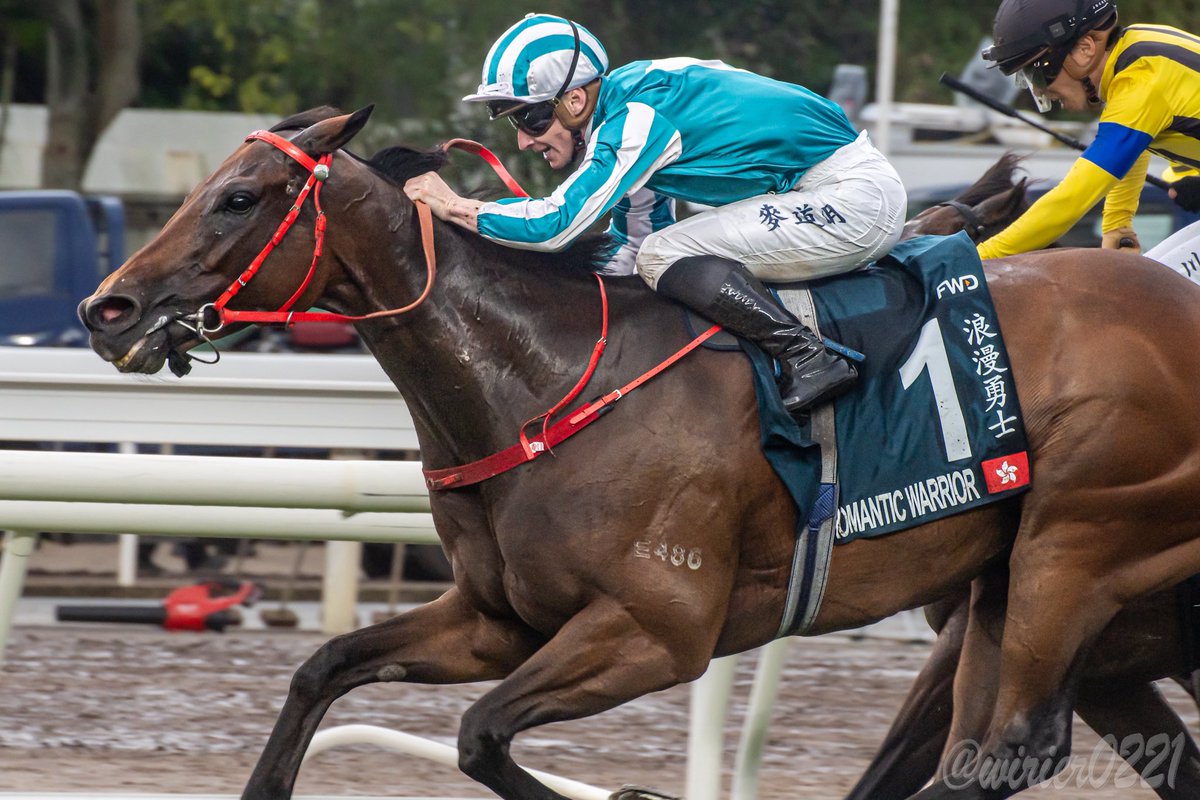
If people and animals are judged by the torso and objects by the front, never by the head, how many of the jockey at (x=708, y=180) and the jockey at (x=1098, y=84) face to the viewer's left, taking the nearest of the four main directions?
2

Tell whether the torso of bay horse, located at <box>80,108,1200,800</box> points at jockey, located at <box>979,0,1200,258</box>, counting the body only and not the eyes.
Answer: no

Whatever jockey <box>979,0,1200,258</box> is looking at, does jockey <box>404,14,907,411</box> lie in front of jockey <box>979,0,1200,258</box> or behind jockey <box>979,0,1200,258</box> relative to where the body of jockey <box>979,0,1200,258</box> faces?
in front

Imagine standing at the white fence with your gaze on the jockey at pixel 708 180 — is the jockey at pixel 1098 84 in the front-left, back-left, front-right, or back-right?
front-left

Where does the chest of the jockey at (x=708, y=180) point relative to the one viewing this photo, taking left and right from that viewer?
facing to the left of the viewer

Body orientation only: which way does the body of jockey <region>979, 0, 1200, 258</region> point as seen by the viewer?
to the viewer's left

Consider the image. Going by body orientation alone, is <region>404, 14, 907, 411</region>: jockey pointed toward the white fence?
no

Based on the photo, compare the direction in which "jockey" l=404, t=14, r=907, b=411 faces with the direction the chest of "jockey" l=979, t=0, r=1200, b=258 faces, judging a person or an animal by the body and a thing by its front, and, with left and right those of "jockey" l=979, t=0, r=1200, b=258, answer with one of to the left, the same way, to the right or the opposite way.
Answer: the same way

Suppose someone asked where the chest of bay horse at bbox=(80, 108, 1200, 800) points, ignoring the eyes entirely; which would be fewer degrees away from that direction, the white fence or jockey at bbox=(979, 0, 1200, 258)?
the white fence

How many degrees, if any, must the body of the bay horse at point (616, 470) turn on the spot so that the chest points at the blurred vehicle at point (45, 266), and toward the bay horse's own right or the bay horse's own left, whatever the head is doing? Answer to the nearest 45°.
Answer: approximately 45° to the bay horse's own right

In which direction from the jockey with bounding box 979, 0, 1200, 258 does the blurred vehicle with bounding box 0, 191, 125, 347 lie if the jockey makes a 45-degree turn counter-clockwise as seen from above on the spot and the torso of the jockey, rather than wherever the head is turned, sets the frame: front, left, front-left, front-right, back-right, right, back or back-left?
right

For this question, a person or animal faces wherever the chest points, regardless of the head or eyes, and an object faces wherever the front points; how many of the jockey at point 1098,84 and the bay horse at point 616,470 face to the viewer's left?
2

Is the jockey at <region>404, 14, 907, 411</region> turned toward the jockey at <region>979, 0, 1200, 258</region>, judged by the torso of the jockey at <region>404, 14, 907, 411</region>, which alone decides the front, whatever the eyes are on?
no

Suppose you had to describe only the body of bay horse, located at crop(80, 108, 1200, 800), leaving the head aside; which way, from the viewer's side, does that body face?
to the viewer's left

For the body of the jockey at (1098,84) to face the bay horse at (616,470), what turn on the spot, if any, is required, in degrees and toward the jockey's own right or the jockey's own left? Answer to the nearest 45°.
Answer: approximately 45° to the jockey's own left
